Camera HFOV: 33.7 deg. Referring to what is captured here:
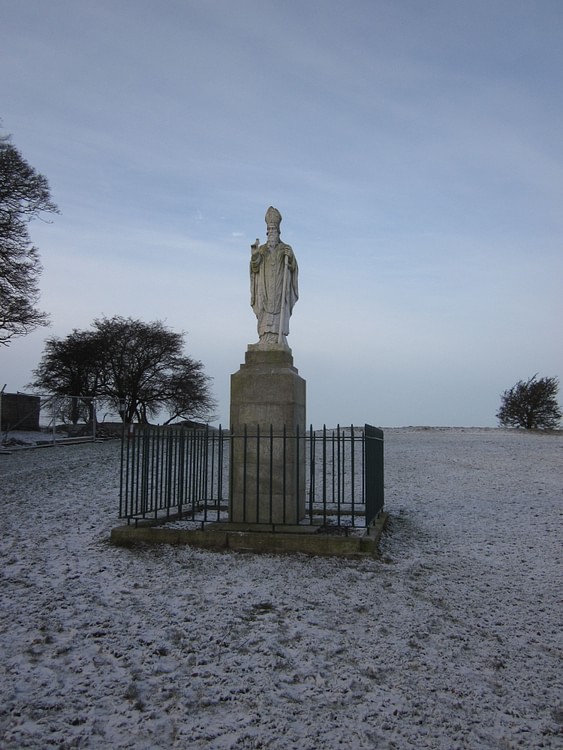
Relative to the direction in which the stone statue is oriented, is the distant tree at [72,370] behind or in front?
behind

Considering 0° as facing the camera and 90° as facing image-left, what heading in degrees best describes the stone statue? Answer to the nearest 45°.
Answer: approximately 0°
